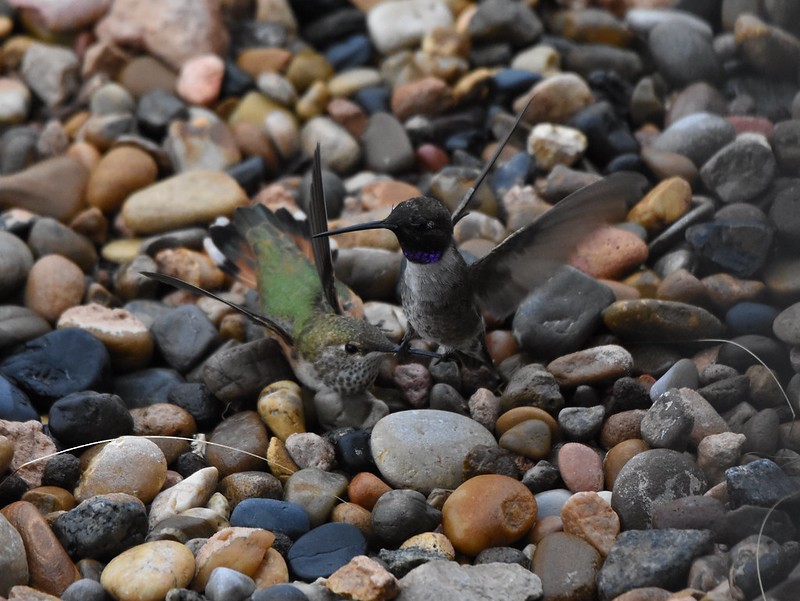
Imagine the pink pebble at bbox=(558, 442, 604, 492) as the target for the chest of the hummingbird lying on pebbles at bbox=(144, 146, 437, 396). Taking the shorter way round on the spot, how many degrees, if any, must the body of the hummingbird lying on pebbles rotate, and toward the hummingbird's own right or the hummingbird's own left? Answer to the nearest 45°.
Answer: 0° — it already faces it

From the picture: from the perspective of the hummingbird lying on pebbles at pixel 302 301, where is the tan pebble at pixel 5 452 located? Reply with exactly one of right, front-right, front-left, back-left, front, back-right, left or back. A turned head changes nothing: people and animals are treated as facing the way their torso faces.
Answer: right

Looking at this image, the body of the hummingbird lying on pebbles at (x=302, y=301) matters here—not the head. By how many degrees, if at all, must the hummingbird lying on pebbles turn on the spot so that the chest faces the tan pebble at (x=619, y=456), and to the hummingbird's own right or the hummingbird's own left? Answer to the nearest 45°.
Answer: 0° — it already faces it

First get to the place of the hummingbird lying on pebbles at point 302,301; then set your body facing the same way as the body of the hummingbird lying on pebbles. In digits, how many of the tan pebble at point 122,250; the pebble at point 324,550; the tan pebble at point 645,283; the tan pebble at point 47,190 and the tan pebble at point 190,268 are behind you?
3

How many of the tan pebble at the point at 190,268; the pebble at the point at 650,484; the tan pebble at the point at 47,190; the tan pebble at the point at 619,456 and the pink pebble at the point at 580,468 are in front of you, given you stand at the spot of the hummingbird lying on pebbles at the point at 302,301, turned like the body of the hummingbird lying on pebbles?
3

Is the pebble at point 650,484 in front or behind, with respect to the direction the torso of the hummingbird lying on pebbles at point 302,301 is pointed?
in front

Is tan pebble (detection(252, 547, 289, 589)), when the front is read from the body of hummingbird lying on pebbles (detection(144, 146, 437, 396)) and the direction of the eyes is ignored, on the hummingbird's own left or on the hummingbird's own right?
on the hummingbird's own right

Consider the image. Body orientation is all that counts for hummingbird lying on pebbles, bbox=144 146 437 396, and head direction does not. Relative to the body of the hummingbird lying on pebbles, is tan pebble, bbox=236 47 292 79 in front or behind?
behind

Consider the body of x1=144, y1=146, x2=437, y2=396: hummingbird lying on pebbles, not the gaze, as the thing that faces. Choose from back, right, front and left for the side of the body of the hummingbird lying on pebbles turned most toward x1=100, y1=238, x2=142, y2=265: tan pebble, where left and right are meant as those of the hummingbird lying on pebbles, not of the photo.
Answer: back

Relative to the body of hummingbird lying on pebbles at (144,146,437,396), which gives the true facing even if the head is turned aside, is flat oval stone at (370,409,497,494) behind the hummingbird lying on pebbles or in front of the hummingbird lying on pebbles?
in front

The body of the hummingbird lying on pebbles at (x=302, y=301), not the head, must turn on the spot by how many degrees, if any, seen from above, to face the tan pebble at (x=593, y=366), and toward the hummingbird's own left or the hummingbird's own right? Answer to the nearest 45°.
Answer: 0° — it already faces it

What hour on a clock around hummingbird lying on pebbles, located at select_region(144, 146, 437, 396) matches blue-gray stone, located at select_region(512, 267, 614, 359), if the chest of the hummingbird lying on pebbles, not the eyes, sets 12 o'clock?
The blue-gray stone is roughly at 11 o'clock from the hummingbird lying on pebbles.

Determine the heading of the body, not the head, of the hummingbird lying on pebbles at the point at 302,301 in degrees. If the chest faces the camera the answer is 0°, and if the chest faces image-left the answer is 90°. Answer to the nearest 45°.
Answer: approximately 315°

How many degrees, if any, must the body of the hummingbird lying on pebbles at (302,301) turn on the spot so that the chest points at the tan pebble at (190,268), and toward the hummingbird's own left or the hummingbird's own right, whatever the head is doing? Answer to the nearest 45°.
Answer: approximately 180°
